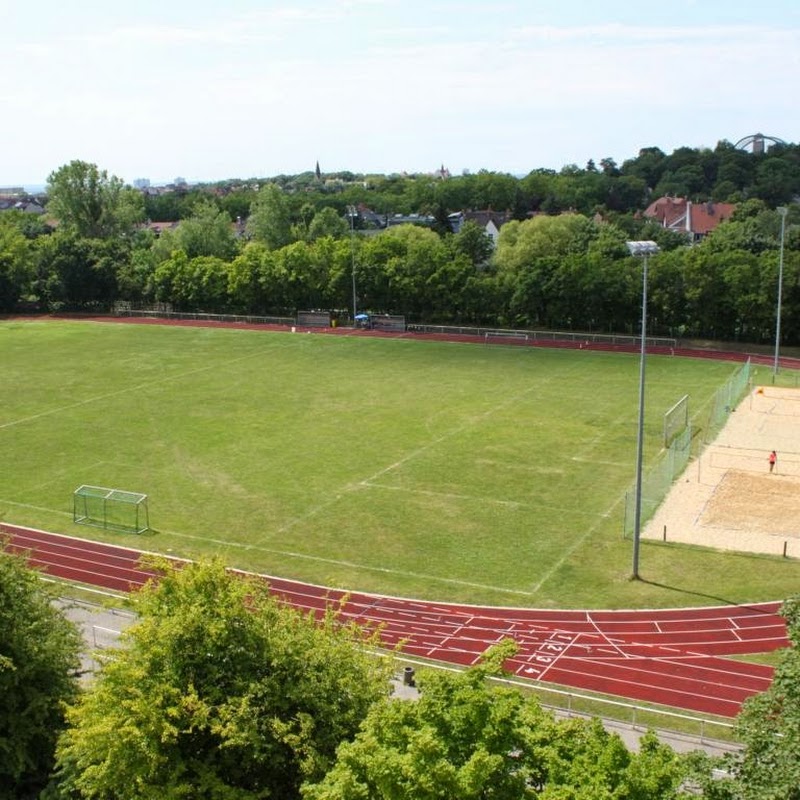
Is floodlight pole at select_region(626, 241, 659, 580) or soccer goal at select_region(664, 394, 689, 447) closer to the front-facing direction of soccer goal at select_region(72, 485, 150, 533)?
the soccer goal

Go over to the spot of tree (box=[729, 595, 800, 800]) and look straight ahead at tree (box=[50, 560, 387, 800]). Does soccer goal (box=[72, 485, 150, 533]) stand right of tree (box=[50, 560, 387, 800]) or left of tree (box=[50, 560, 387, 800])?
right

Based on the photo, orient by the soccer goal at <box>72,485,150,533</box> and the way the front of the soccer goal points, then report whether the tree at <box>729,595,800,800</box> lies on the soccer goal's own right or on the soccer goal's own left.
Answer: on the soccer goal's own right

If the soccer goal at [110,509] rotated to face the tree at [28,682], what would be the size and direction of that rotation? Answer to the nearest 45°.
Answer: approximately 135° to its right

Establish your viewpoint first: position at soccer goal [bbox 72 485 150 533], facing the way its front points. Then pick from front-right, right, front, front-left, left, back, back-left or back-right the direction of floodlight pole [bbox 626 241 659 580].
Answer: right

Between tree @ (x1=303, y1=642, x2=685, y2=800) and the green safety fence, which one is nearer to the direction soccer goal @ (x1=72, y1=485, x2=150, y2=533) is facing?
the green safety fence

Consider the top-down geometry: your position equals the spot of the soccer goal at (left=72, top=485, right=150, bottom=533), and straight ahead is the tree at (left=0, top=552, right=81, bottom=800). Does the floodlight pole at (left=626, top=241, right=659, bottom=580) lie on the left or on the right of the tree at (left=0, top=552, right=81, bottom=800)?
left

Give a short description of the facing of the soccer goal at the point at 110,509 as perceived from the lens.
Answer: facing away from the viewer and to the right of the viewer

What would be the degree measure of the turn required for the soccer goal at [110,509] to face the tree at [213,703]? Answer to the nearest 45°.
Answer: approximately 135° to its right

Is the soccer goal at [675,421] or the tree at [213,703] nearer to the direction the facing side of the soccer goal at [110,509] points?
the soccer goal

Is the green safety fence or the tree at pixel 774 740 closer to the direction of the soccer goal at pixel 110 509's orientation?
the green safety fence

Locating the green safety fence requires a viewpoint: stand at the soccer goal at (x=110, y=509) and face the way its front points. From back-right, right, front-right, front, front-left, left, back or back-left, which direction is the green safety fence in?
front-right

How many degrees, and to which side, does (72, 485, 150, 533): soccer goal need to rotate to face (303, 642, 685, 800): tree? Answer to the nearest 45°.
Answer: approximately 135° to its right
